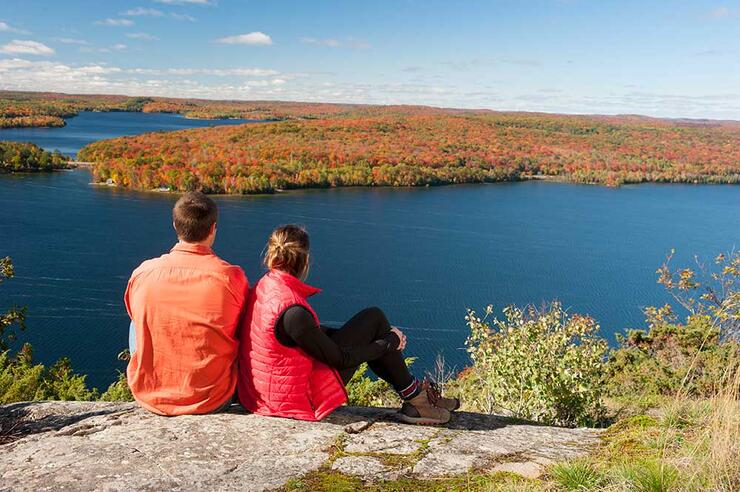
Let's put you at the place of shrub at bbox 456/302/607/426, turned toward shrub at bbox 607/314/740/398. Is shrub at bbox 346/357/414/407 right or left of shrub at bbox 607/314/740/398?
left

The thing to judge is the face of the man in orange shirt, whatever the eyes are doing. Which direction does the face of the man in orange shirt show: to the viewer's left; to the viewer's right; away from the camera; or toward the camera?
away from the camera

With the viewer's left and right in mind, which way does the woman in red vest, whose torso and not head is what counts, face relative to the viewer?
facing away from the viewer and to the right of the viewer

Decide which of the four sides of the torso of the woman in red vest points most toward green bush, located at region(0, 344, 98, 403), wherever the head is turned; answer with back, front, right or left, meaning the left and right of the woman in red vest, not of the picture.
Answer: left

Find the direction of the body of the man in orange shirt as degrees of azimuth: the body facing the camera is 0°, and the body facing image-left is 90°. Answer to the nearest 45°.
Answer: approximately 180°

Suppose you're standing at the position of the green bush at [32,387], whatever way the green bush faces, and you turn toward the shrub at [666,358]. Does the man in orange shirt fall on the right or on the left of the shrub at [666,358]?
right

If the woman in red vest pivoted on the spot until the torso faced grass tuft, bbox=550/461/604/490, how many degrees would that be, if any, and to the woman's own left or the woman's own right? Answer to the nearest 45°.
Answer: approximately 90° to the woman's own right
